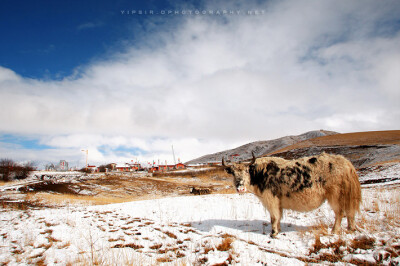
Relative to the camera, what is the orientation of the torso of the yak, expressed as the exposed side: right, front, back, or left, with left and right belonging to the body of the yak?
left

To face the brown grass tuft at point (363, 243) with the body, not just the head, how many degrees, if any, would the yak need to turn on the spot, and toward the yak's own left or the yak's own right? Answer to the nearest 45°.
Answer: approximately 135° to the yak's own left

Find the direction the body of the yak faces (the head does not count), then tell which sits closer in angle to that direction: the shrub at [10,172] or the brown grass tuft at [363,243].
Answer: the shrub

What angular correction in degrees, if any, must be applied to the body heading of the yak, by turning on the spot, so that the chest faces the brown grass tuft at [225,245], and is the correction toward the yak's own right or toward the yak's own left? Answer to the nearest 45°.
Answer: approximately 45° to the yak's own left
